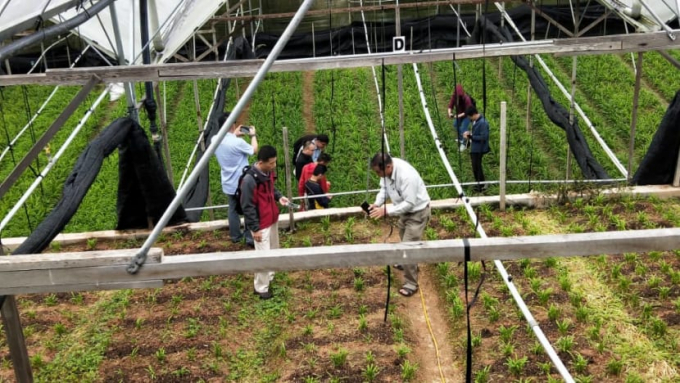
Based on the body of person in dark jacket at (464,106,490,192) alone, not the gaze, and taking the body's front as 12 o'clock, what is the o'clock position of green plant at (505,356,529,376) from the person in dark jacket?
The green plant is roughly at 9 o'clock from the person in dark jacket.

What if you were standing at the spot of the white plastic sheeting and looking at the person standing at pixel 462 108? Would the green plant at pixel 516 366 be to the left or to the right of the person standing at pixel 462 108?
right

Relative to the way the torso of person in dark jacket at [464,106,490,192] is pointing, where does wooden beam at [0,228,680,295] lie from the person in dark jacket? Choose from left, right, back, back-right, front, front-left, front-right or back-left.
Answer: left

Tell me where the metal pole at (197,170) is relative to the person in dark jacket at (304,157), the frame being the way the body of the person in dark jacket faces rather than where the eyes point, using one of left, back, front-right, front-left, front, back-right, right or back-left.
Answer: right

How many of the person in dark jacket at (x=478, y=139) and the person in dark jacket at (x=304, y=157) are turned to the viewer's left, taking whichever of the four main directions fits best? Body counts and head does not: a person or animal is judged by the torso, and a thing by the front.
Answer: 1

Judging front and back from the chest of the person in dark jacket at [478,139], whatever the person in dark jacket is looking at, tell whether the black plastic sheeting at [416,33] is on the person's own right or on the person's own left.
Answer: on the person's own right

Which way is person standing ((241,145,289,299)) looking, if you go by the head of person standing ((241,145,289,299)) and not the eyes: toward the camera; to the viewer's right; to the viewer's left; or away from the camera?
to the viewer's right

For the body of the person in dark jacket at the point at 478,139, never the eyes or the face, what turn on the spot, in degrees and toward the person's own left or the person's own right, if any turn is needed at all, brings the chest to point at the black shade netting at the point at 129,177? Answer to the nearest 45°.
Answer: approximately 45° to the person's own left

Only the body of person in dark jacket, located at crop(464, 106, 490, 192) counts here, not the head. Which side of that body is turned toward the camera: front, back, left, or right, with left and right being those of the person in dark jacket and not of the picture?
left

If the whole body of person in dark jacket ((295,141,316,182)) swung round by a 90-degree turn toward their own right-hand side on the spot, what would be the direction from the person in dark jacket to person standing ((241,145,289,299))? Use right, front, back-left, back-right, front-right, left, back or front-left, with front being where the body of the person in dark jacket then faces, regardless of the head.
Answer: front

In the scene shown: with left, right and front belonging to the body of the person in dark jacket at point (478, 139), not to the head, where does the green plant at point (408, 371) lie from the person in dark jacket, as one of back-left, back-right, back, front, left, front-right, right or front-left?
left
